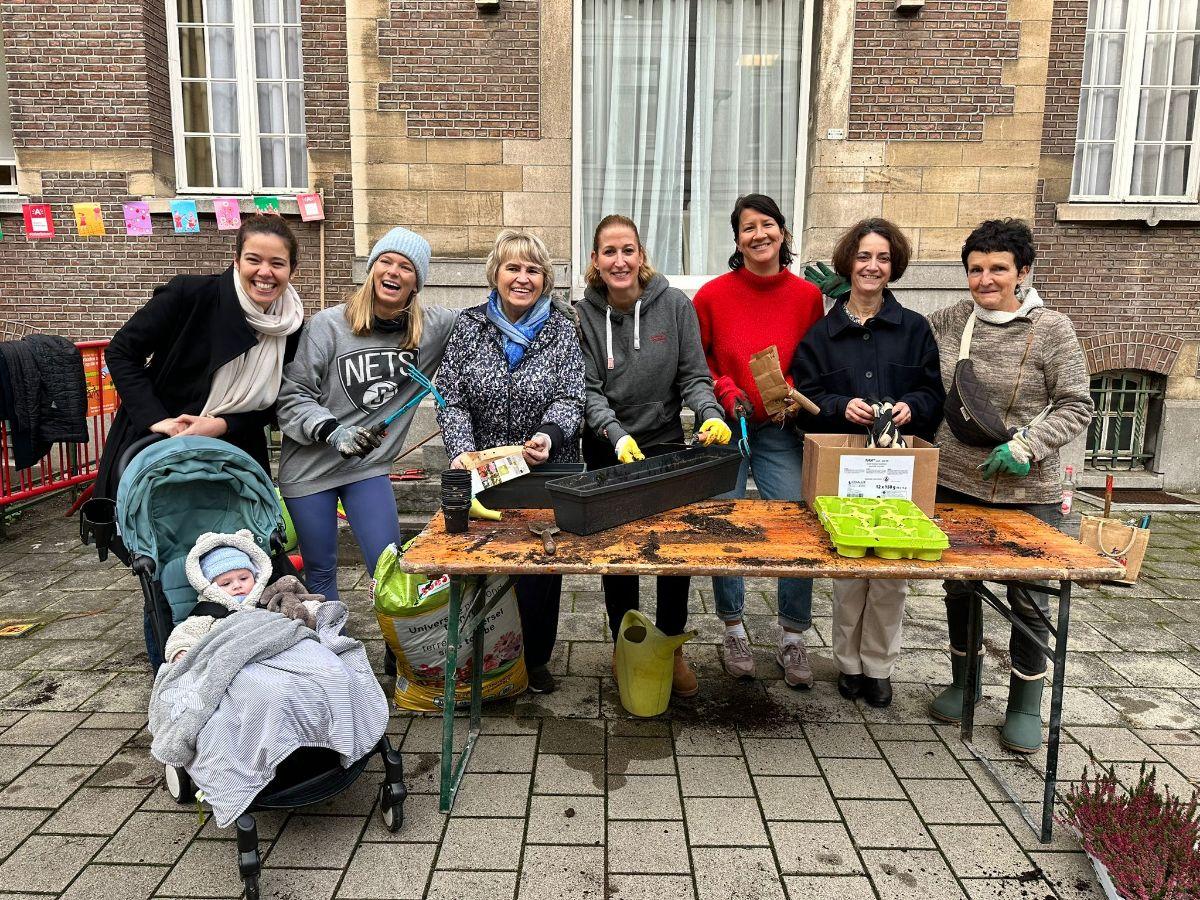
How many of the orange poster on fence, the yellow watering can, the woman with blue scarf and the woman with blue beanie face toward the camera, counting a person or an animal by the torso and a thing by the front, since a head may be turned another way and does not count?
3

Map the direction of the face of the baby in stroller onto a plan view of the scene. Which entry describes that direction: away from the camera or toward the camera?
toward the camera

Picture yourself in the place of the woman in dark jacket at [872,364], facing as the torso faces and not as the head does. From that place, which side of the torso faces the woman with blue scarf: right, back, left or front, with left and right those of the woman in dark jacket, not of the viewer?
right

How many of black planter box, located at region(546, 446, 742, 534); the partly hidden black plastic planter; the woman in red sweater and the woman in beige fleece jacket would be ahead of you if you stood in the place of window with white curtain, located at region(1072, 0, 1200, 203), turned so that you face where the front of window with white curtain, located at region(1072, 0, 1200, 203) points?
4

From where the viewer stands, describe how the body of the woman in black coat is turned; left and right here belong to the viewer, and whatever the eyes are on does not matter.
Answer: facing the viewer and to the right of the viewer

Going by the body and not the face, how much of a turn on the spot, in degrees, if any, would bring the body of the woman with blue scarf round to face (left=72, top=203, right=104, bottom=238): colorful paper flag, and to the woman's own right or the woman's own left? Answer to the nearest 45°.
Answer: approximately 135° to the woman's own right

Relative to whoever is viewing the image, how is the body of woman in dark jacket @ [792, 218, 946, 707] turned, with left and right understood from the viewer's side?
facing the viewer

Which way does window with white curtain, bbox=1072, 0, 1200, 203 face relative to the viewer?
toward the camera

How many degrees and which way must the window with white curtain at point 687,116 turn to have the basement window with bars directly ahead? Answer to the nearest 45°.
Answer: approximately 90° to its left

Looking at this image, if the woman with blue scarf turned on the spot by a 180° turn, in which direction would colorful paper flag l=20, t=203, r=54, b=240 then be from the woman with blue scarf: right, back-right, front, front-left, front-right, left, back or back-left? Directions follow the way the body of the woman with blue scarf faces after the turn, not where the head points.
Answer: front-left

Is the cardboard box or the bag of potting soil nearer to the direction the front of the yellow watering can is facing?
the cardboard box

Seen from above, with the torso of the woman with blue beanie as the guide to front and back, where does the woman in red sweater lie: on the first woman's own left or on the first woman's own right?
on the first woman's own left

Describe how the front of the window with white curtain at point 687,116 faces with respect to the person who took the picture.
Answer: facing the viewer

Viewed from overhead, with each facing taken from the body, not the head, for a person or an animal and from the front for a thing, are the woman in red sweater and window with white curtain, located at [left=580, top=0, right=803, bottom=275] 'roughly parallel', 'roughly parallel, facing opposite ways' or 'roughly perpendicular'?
roughly parallel
